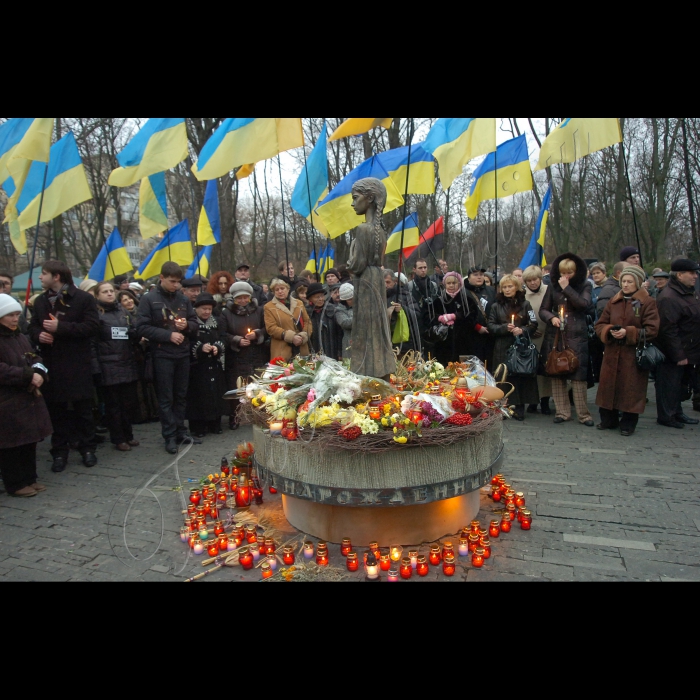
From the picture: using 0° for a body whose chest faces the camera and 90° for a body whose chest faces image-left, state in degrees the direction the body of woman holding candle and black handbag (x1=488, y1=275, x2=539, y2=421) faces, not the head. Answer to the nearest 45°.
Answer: approximately 0°

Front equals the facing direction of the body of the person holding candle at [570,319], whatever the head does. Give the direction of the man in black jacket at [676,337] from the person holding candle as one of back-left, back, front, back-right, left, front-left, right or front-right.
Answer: left

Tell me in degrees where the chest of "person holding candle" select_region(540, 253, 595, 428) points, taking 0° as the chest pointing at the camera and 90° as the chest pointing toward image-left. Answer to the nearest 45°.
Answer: approximately 0°

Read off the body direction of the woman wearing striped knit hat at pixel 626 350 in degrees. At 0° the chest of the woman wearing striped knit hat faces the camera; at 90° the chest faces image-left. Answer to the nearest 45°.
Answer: approximately 45°

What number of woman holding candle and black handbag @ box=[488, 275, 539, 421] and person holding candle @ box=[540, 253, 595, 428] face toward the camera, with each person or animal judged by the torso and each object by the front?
2

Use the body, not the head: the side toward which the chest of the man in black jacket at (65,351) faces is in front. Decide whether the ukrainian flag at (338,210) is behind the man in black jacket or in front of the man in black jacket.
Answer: behind
